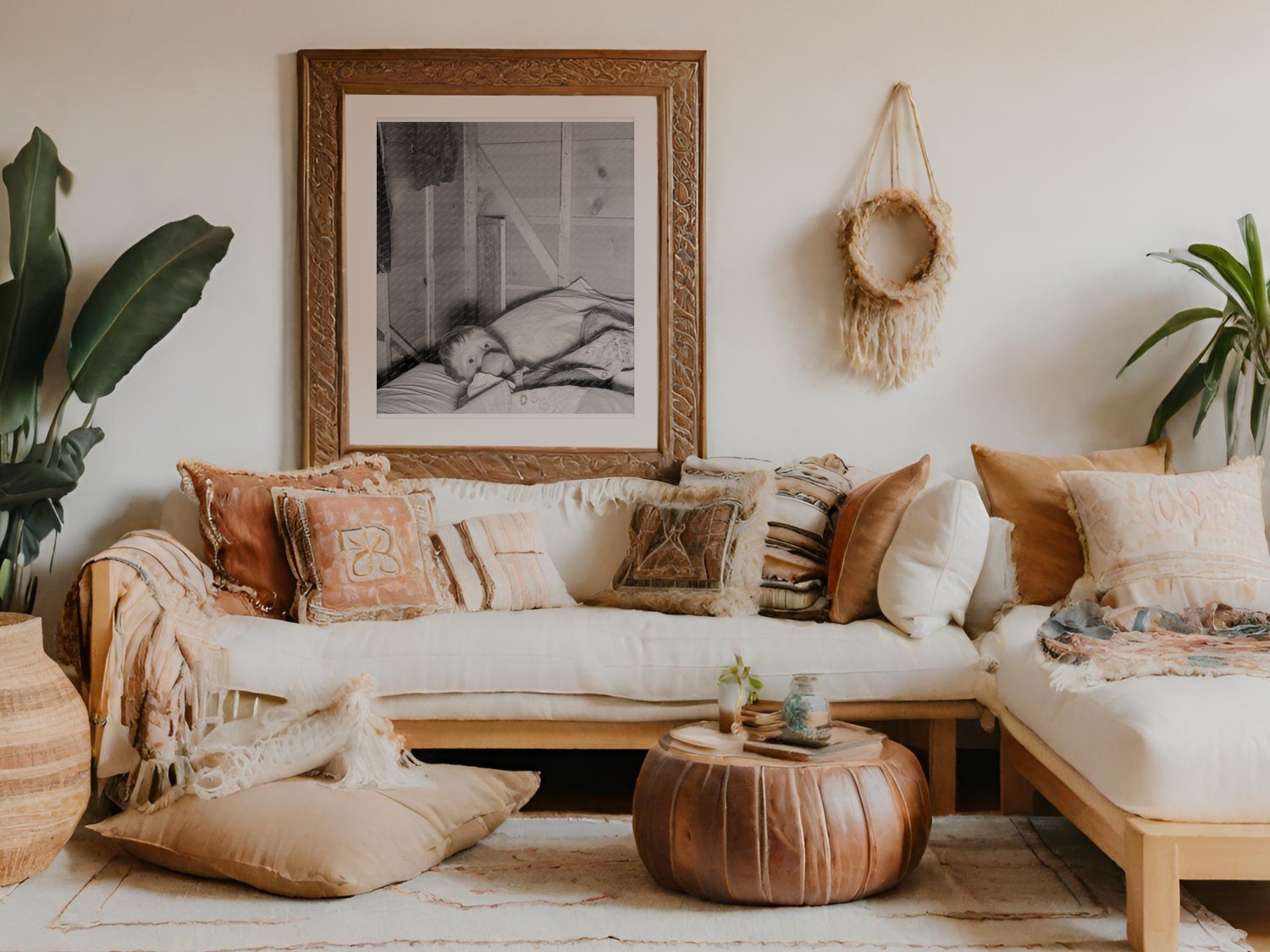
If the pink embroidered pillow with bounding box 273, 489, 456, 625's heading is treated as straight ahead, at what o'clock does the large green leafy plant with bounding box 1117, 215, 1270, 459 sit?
The large green leafy plant is roughly at 9 o'clock from the pink embroidered pillow.

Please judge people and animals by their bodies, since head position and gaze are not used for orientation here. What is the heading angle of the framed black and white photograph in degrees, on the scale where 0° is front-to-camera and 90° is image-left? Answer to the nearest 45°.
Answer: approximately 0°

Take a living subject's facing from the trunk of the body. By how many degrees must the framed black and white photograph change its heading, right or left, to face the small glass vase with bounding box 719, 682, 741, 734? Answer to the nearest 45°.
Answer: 0° — it already faces it

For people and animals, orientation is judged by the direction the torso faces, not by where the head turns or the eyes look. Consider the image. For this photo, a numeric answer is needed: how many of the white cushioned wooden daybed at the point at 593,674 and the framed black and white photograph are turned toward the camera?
2

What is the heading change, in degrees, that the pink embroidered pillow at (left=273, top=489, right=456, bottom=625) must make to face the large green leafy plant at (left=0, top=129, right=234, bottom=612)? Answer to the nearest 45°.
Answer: approximately 135° to its right

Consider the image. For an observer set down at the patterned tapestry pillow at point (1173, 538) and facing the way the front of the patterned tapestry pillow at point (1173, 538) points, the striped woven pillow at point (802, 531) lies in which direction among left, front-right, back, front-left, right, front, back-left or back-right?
right

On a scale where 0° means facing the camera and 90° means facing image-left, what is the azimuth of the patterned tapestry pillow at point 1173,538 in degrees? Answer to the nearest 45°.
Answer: approximately 0°

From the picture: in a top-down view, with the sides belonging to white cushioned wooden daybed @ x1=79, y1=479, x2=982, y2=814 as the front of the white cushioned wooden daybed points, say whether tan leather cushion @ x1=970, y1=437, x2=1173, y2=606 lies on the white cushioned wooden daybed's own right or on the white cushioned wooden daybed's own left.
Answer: on the white cushioned wooden daybed's own left
